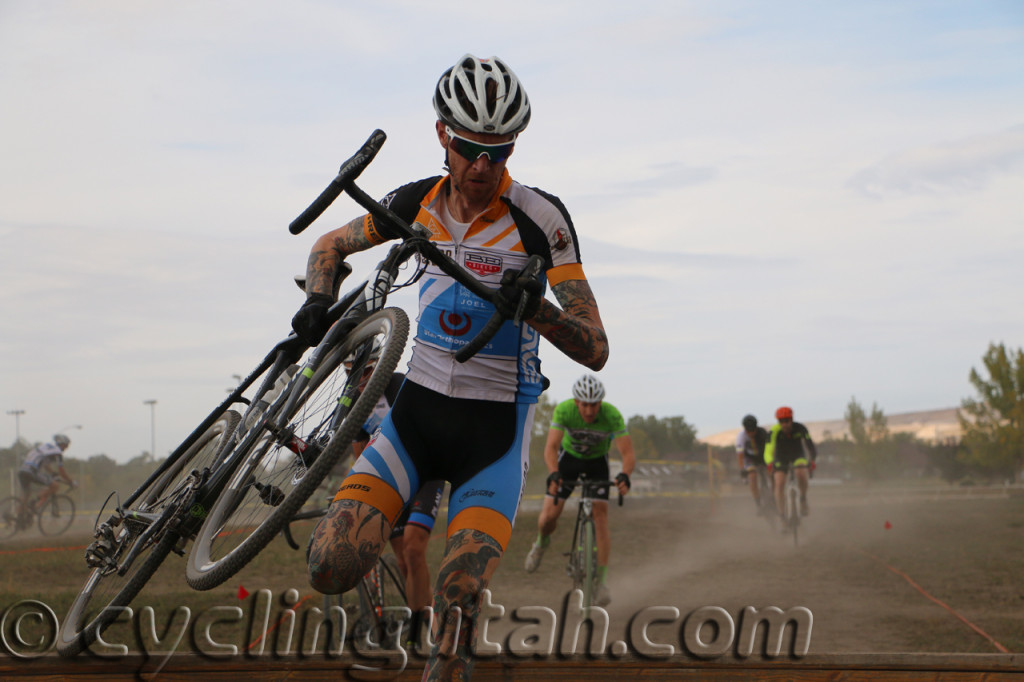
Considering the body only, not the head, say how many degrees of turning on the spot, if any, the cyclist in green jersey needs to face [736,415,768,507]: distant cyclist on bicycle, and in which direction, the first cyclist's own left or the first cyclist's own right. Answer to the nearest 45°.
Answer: approximately 180°

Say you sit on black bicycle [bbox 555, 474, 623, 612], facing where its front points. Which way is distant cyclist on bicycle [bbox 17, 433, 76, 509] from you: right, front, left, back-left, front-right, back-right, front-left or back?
back-right

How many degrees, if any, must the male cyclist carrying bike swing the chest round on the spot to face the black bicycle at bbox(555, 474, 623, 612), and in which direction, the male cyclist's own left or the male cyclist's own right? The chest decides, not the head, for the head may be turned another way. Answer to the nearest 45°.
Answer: approximately 180°
